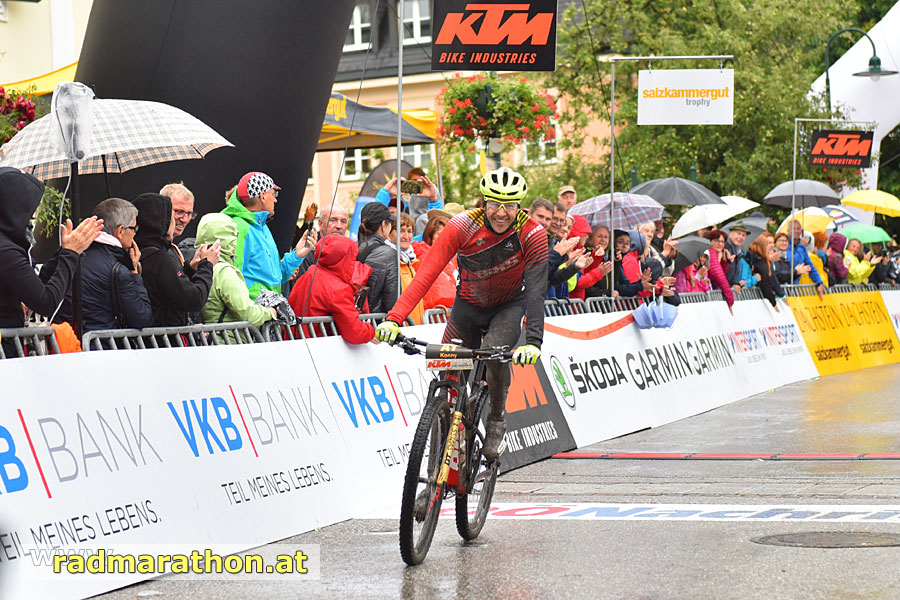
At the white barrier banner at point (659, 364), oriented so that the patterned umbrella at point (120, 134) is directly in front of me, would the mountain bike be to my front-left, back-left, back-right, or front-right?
front-left

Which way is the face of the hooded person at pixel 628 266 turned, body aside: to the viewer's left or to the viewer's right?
to the viewer's left

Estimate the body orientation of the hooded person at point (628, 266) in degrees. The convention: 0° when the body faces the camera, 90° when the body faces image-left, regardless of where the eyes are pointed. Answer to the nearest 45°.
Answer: approximately 45°

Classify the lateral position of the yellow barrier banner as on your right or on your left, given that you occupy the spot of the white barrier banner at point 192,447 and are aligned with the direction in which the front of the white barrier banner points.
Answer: on your left

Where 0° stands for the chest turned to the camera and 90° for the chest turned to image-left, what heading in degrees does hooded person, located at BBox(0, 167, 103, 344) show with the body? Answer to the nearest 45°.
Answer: approximately 270°

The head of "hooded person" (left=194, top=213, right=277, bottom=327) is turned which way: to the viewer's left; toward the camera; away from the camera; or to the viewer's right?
to the viewer's right

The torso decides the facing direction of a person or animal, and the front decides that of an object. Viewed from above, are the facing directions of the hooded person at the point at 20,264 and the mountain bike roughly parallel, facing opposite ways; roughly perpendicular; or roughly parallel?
roughly perpendicular

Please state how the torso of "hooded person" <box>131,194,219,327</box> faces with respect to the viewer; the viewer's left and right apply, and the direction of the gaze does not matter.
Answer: facing to the right of the viewer

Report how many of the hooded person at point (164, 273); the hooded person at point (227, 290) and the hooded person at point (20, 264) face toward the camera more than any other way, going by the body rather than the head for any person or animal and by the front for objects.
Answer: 0

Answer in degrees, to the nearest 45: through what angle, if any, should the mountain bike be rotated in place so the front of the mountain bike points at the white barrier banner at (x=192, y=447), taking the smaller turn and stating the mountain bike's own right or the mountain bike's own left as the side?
approximately 90° to the mountain bike's own right

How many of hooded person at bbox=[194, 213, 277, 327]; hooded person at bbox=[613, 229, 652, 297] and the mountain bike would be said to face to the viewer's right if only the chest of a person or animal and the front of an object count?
1

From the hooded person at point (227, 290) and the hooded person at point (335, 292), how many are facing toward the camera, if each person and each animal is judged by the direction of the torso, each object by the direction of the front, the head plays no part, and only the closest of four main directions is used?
0

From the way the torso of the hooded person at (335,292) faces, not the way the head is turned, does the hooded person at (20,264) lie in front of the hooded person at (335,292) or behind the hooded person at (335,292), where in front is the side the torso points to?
behind

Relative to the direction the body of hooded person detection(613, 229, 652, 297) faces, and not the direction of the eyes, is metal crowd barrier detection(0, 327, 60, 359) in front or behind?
in front

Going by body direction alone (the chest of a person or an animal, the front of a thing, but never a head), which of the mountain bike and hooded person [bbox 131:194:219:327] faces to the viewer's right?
the hooded person
